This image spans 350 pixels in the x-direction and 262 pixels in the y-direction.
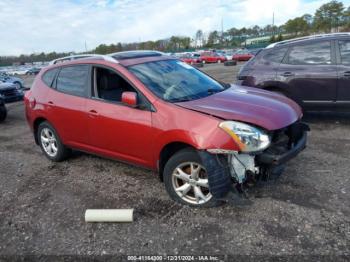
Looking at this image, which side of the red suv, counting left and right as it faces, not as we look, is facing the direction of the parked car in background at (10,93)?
back

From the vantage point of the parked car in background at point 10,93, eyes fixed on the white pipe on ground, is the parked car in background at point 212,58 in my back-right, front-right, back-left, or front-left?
back-left

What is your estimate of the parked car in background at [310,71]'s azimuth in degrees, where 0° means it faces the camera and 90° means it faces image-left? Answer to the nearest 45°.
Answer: approximately 270°

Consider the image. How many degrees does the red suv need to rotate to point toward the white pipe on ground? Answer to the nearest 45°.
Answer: approximately 90° to its right

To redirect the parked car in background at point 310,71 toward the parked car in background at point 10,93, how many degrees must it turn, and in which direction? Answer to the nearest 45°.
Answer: approximately 180°

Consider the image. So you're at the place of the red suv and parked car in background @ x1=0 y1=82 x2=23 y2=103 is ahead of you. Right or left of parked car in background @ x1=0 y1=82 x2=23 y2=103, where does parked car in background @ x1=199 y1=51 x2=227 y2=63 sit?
right

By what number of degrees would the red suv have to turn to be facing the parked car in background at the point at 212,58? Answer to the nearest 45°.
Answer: approximately 135° to its left

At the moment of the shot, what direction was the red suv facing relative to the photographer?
facing the viewer and to the right of the viewer
